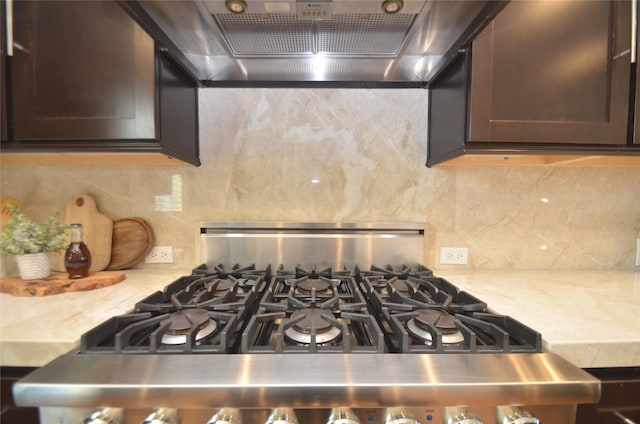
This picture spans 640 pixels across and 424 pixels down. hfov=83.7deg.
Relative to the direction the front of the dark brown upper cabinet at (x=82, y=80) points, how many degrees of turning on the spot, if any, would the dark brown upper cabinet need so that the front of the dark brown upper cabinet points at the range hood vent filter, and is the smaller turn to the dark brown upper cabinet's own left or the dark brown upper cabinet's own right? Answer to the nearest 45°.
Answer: approximately 45° to the dark brown upper cabinet's own left

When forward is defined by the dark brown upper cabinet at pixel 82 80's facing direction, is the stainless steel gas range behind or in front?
in front

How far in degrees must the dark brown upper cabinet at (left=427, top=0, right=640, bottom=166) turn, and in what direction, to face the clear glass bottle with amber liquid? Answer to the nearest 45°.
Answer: approximately 45° to its right

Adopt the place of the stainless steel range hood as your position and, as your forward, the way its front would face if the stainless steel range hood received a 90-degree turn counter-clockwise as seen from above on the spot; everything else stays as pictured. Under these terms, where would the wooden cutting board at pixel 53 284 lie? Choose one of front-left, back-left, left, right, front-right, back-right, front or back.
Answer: back

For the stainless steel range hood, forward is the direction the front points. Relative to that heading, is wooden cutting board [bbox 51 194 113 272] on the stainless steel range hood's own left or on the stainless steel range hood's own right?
on the stainless steel range hood's own right

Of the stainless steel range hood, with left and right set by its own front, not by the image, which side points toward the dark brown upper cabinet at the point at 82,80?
right

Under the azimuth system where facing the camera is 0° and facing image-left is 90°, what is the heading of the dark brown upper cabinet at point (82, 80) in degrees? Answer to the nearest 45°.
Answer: approximately 0°

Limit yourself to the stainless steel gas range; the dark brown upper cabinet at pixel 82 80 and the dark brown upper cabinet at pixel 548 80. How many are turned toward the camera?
3
